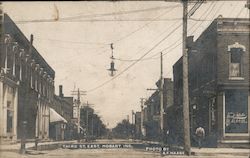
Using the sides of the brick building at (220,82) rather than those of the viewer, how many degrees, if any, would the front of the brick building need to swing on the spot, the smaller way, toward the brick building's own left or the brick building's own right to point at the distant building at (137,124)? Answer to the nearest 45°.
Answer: approximately 180°

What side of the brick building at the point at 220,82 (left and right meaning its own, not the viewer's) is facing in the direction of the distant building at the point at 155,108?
back

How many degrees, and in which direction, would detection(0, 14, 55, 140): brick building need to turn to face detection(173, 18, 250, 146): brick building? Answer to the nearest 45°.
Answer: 0° — it already faces it

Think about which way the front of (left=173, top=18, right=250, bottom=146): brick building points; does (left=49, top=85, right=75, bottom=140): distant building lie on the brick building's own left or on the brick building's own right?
on the brick building's own right

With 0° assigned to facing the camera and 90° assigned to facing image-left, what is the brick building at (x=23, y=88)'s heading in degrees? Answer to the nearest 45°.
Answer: approximately 270°

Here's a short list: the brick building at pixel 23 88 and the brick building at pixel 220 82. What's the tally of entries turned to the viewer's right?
1

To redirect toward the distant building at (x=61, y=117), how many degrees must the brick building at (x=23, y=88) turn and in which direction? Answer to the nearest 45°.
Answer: approximately 45° to its left
